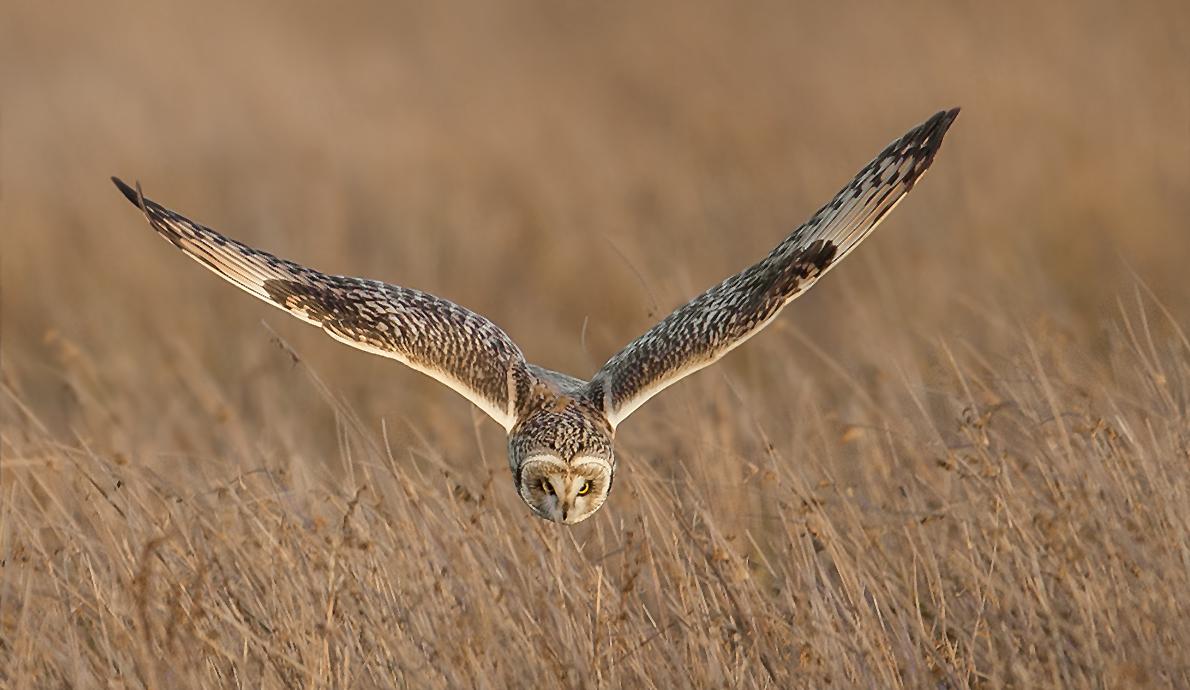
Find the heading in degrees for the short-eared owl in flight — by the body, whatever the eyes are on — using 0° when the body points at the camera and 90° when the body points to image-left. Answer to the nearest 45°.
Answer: approximately 0°
